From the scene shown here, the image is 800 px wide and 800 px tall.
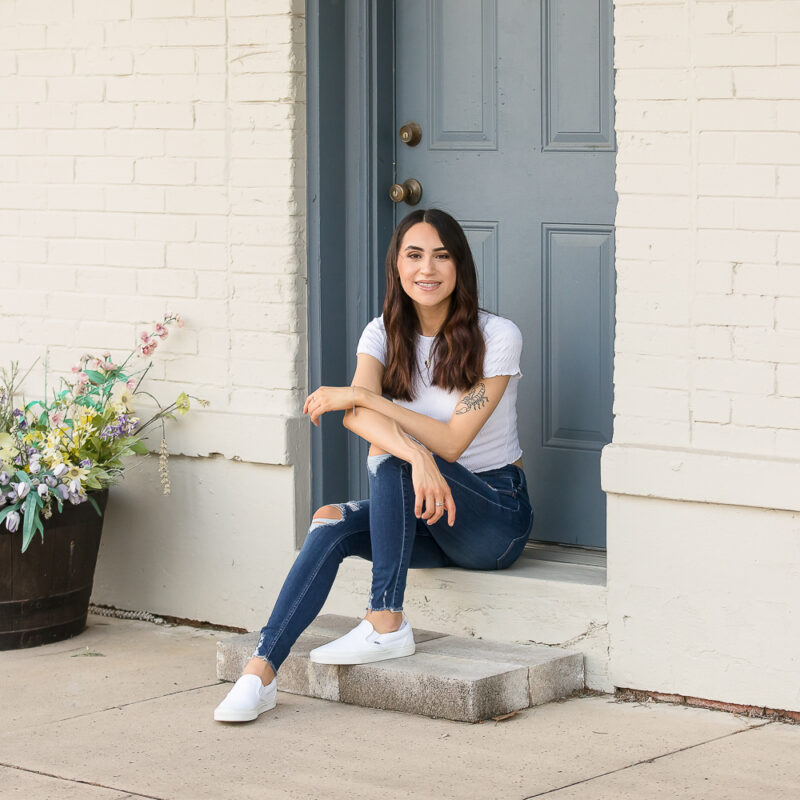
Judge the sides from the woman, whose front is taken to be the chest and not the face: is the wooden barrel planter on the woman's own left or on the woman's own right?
on the woman's own right

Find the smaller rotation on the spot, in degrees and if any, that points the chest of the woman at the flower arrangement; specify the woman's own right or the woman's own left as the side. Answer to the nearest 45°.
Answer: approximately 90° to the woman's own right

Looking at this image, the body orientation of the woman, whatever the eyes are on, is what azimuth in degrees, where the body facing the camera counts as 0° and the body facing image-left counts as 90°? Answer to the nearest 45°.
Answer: approximately 45°
